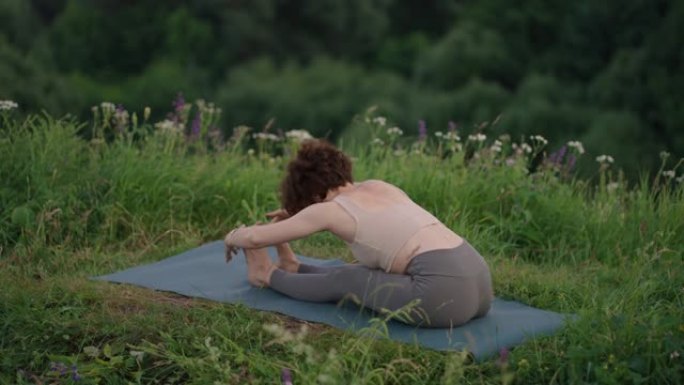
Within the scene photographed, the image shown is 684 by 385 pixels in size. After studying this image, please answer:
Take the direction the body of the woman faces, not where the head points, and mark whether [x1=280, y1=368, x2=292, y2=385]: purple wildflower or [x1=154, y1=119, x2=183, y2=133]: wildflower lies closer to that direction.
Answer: the wildflower

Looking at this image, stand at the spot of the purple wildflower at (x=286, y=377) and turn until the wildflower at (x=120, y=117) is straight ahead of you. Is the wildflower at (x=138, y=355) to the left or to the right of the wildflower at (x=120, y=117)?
left

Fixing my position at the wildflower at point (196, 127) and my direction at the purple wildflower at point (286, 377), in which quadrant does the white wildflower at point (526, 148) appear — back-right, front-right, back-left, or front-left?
front-left

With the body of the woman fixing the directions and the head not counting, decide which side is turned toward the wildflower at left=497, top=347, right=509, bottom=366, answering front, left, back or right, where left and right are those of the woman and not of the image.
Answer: back

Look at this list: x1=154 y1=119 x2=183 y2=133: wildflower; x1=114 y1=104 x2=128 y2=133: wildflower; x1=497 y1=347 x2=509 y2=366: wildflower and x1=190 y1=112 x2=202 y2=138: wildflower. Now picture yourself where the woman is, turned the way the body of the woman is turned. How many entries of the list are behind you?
1

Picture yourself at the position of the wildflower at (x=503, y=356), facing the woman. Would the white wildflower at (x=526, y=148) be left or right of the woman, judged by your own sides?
right

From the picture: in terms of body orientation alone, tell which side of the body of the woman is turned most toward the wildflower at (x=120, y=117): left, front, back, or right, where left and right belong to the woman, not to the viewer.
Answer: front

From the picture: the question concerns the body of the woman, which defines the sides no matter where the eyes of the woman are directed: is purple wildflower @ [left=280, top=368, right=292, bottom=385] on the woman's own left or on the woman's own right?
on the woman's own left

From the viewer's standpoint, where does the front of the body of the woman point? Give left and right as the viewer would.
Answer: facing away from the viewer and to the left of the viewer

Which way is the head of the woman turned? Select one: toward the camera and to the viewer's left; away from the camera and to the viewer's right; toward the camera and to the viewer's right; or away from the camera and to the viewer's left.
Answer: away from the camera and to the viewer's left

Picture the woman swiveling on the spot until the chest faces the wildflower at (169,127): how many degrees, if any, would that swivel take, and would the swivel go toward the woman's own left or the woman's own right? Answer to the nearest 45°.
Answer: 0° — they already face it
